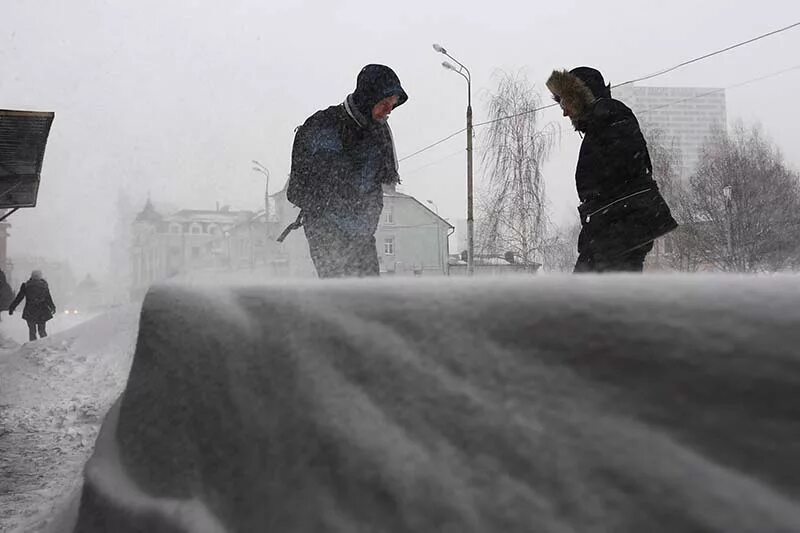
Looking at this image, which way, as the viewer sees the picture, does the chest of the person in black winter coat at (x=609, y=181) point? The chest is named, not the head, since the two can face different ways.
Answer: to the viewer's left

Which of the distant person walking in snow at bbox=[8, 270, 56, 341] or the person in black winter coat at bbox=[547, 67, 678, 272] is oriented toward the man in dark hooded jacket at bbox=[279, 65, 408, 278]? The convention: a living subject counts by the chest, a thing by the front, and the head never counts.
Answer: the person in black winter coat

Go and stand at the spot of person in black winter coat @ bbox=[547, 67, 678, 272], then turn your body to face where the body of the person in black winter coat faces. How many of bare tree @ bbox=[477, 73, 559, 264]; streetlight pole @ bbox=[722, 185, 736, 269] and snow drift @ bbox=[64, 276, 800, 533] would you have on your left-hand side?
1

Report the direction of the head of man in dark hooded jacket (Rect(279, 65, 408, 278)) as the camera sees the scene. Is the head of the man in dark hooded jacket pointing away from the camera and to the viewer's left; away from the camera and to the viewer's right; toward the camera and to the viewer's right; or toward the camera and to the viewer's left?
toward the camera and to the viewer's right

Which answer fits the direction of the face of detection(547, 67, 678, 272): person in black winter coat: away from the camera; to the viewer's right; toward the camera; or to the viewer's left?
to the viewer's left

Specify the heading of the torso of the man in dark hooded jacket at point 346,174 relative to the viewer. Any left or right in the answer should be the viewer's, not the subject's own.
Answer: facing to the right of the viewer

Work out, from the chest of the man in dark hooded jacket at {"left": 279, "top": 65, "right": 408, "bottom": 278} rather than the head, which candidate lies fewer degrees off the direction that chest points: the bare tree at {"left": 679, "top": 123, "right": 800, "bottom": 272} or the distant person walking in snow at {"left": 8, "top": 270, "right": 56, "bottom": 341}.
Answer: the bare tree
